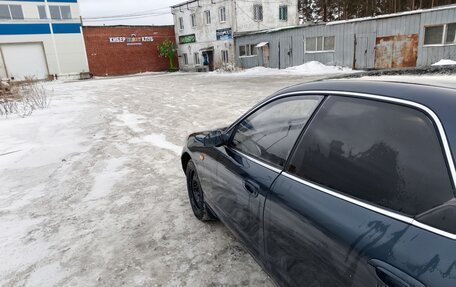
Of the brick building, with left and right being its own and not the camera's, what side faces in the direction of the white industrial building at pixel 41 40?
right

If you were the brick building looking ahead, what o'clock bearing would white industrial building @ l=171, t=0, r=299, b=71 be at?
The white industrial building is roughly at 10 o'clock from the brick building.

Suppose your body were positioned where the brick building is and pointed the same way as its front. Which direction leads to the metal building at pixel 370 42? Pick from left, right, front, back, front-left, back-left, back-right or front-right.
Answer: front-left

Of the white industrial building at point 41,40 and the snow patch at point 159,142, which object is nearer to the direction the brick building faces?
the snow patch

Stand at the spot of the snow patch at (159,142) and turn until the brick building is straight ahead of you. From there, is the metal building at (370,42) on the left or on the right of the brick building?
right

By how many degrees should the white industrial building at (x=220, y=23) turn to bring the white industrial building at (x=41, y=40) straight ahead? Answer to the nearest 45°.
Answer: approximately 45° to its right

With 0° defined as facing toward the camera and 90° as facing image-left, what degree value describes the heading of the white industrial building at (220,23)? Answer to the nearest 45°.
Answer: approximately 45°

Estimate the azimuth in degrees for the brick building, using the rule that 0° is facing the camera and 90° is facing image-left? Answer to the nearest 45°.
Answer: approximately 0°
